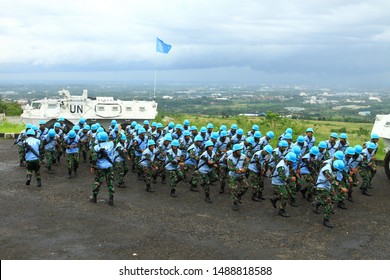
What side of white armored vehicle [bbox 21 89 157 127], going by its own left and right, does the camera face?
left
